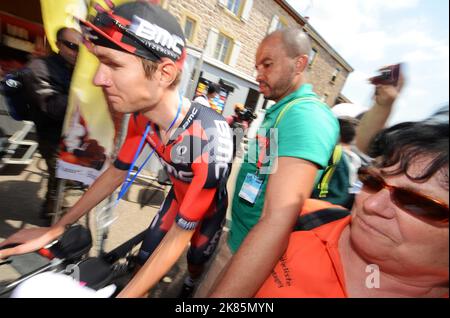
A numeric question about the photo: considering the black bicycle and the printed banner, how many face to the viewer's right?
0

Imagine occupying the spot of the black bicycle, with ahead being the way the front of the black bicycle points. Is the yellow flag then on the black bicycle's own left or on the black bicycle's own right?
on the black bicycle's own right

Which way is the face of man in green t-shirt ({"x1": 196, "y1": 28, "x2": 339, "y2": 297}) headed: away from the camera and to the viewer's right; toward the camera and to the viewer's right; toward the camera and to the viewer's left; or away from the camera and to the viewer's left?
toward the camera and to the viewer's left

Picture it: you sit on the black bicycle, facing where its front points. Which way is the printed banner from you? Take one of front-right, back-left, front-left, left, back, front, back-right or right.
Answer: back-right

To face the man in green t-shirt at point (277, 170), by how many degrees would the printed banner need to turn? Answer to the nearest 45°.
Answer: approximately 45° to its left

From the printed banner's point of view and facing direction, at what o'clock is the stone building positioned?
The stone building is roughly at 7 o'clock from the printed banner.
